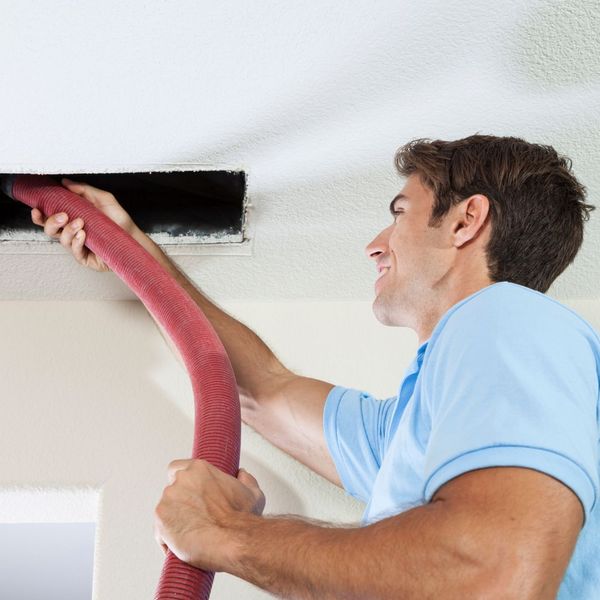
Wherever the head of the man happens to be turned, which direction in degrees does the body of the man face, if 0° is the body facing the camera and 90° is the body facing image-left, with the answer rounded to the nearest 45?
approximately 90°

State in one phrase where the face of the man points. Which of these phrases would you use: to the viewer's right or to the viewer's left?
to the viewer's left
